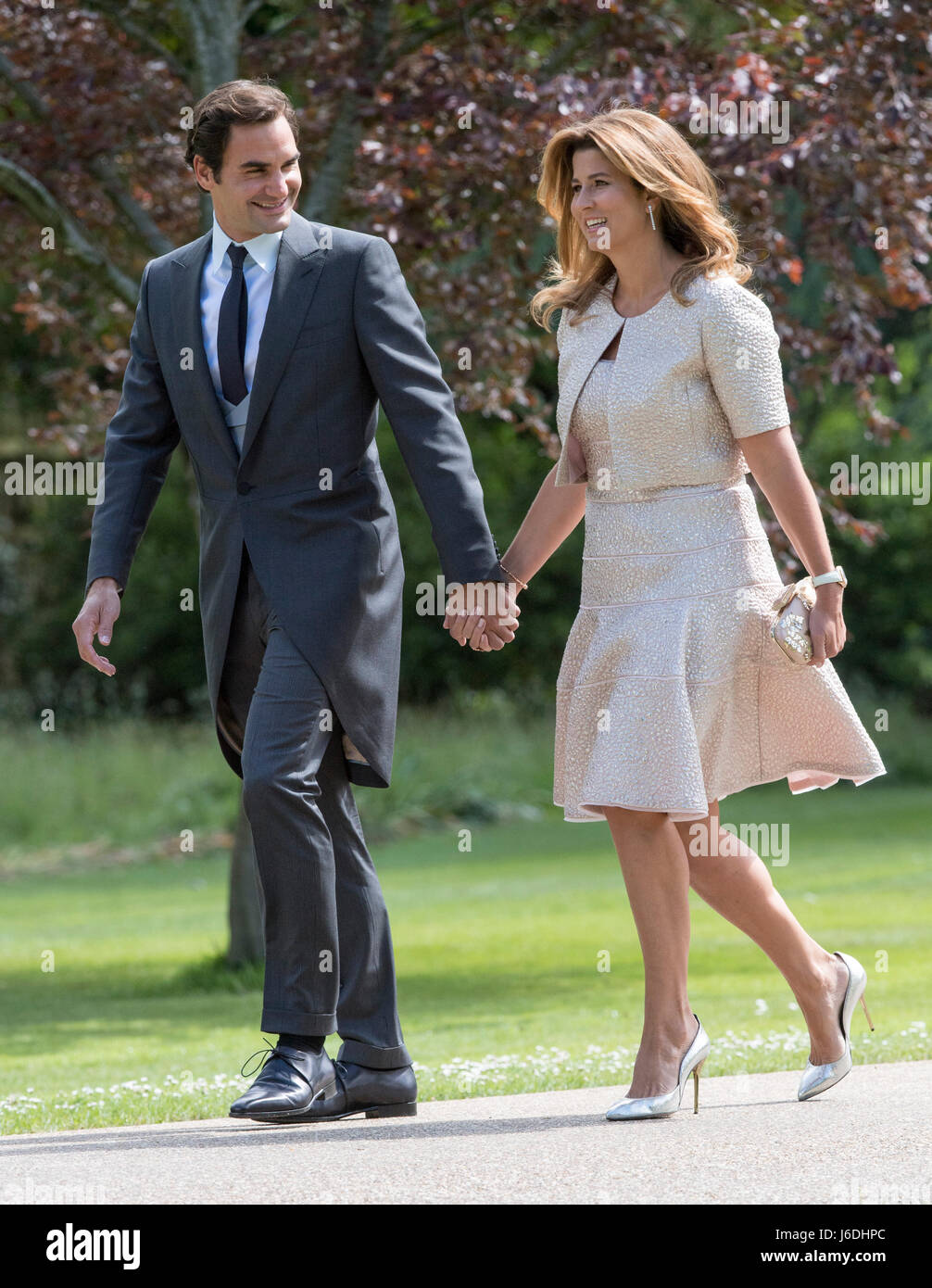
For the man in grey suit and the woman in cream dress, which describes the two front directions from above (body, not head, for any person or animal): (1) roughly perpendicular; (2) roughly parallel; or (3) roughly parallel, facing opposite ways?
roughly parallel

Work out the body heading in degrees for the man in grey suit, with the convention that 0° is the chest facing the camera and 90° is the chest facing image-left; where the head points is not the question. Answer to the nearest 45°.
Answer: approximately 45°

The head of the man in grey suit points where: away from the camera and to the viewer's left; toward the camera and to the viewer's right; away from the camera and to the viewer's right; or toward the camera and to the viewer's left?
toward the camera and to the viewer's right

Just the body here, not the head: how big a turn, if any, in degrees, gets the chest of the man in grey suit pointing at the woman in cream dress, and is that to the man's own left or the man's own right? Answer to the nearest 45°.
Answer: approximately 135° to the man's own left

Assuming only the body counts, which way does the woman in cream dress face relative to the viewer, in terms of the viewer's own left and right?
facing the viewer and to the left of the viewer

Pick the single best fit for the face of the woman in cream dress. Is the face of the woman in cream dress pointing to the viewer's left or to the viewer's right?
to the viewer's left

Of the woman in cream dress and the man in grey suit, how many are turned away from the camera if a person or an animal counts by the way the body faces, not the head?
0

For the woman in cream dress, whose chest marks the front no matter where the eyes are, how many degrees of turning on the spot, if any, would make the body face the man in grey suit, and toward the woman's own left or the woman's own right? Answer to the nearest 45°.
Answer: approximately 45° to the woman's own right
